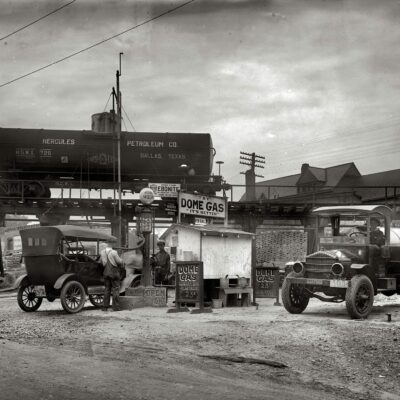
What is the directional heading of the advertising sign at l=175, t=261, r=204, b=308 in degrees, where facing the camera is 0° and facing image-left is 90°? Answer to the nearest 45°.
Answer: approximately 0°

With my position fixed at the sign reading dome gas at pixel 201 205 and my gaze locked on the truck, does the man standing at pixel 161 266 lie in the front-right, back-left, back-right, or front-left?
back-right

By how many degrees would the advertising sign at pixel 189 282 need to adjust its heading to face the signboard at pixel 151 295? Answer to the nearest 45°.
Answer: approximately 135° to its right

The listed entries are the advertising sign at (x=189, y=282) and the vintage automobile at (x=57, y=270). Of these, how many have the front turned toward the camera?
1

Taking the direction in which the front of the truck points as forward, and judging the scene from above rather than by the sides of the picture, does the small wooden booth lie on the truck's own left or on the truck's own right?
on the truck's own right

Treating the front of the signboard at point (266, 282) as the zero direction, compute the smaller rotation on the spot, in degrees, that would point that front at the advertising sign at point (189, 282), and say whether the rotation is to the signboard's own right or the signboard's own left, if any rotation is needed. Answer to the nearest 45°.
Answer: approximately 45° to the signboard's own right

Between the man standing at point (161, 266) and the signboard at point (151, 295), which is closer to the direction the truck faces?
the signboard

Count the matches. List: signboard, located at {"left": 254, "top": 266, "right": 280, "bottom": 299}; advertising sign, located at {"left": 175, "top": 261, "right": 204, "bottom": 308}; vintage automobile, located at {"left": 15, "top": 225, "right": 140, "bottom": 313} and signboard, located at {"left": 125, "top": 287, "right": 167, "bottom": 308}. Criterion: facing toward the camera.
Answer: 3

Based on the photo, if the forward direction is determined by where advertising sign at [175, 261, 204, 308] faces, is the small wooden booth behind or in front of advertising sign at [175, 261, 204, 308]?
behind
